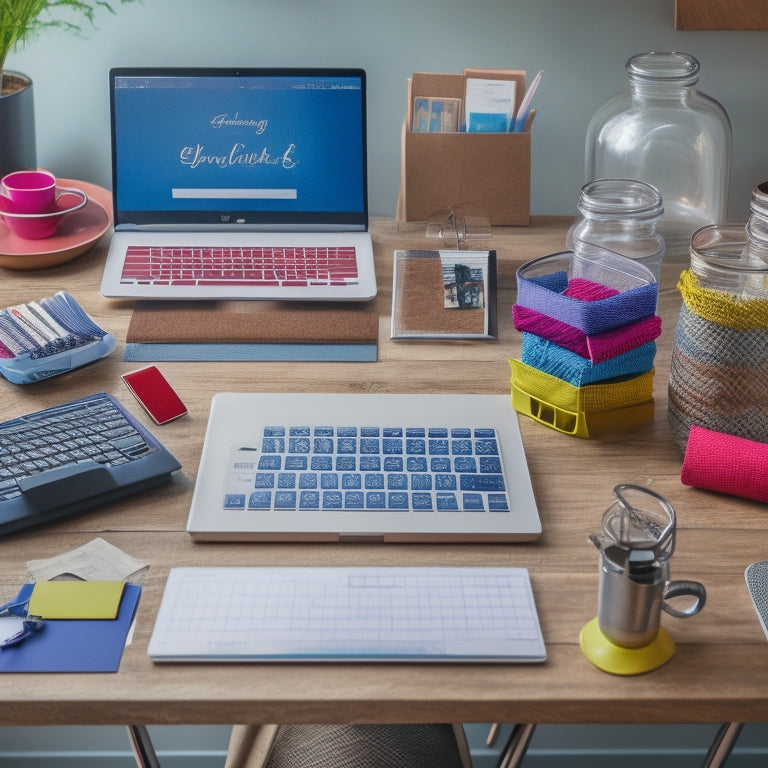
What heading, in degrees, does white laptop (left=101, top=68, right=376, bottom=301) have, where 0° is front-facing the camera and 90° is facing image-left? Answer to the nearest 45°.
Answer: approximately 0°

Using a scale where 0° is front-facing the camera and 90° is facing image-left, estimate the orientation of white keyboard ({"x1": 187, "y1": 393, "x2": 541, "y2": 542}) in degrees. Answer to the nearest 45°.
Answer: approximately 0°

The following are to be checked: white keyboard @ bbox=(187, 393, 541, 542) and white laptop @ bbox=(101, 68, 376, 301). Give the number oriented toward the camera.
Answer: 2
